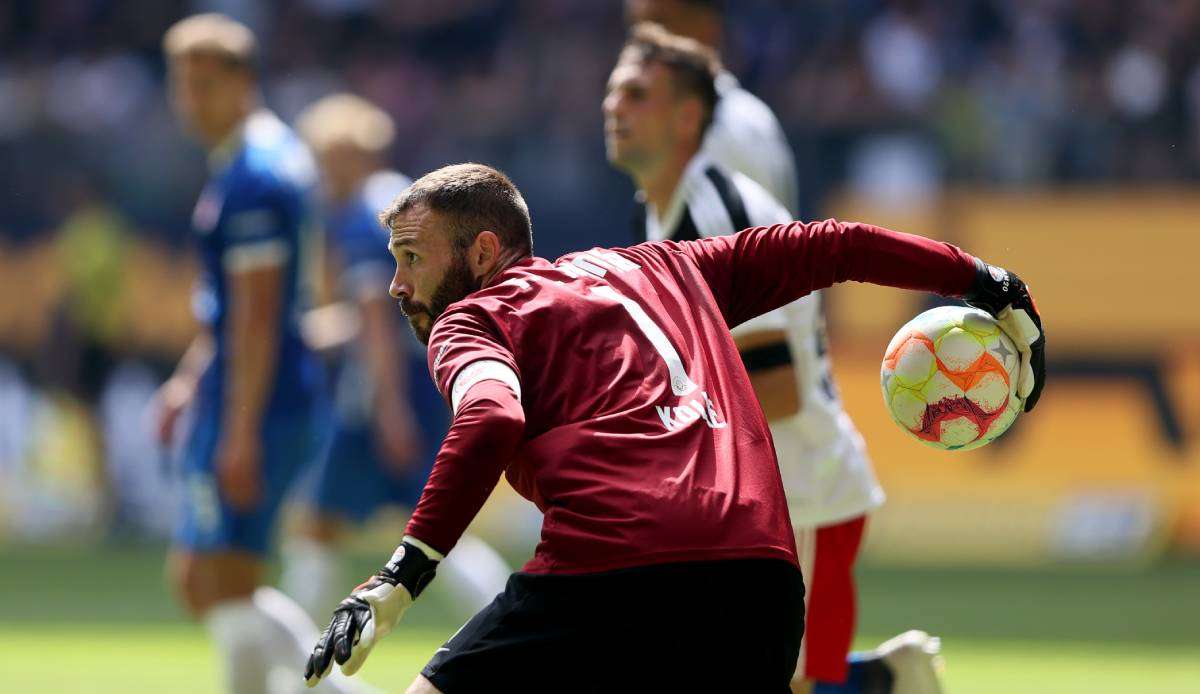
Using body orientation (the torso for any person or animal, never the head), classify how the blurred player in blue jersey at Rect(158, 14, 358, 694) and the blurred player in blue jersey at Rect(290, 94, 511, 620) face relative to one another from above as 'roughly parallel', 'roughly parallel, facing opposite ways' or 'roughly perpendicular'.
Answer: roughly parallel

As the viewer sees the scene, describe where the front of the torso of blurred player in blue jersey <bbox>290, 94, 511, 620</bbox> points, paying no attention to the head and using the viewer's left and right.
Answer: facing to the left of the viewer

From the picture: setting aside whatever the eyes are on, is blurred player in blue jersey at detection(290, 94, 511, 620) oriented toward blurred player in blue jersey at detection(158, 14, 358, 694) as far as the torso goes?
no

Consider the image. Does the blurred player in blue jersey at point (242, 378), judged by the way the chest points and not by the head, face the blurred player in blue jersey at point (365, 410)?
no

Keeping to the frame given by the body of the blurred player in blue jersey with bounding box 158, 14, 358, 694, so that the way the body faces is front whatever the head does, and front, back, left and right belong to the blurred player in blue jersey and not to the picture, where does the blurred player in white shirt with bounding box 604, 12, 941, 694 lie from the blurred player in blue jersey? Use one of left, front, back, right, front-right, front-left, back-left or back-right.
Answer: back-left
